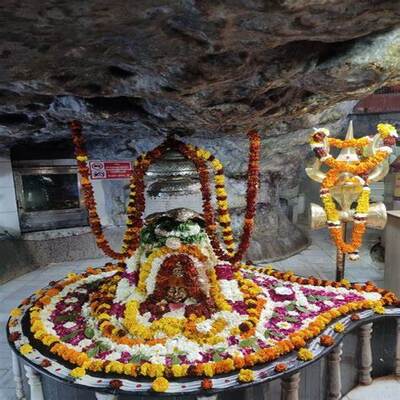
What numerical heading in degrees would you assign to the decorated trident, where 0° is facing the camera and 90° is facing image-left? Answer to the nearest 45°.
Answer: approximately 0°

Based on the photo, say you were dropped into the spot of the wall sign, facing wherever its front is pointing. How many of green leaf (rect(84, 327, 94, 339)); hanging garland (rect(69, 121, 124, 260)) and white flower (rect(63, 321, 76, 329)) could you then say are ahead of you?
3

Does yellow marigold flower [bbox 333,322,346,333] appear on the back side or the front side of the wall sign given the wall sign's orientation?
on the front side

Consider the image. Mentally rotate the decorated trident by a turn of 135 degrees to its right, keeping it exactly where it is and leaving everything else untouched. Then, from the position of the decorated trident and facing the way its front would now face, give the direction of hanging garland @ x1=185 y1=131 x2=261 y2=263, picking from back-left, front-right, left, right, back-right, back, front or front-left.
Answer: left

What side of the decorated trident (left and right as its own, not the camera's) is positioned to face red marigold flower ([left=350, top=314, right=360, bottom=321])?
front

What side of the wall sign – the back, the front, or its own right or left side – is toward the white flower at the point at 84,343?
front

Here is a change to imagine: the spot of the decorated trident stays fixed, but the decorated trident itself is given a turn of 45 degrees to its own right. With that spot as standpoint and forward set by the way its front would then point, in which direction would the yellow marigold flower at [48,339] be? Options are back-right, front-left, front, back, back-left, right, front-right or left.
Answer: front

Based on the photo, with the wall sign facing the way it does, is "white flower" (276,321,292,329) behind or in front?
in front

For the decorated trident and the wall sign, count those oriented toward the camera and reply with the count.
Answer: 2

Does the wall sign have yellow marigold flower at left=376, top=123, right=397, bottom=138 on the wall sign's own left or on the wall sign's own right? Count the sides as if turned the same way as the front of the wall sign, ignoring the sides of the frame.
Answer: on the wall sign's own left

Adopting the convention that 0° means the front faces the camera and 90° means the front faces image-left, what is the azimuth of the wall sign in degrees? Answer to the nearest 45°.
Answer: approximately 0°

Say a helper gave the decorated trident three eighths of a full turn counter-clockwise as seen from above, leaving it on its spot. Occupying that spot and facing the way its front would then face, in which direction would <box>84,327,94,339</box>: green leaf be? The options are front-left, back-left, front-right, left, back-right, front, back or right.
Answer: back

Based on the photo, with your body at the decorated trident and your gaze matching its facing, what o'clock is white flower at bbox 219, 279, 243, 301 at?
The white flower is roughly at 1 o'clock from the decorated trident.

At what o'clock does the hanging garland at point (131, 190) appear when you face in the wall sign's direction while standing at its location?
The hanging garland is roughly at 12 o'clock from the wall sign.

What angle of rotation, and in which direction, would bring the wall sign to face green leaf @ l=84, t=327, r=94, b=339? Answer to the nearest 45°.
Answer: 0° — it already faces it

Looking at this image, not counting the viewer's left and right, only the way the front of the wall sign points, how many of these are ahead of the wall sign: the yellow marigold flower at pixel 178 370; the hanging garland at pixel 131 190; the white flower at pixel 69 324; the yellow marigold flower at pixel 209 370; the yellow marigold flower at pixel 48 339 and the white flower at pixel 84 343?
6

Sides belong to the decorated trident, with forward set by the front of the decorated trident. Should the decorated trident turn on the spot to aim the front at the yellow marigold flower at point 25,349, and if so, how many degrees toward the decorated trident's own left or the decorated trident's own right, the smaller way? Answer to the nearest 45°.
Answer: approximately 45° to the decorated trident's own right
